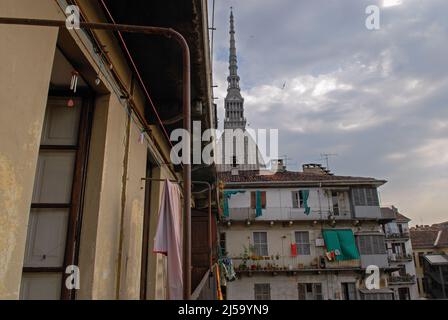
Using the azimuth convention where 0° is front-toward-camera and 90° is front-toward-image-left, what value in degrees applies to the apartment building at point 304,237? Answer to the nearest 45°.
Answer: approximately 0°

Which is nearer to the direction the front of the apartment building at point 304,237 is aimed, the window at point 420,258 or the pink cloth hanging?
the pink cloth hanging

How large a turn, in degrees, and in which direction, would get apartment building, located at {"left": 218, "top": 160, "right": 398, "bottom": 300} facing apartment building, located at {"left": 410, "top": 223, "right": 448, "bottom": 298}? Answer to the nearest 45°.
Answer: approximately 135° to its left

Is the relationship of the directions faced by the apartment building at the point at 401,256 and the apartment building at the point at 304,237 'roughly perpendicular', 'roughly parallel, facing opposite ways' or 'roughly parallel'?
roughly parallel

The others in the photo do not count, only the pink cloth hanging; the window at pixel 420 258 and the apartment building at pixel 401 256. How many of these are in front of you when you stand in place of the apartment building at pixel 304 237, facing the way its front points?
1

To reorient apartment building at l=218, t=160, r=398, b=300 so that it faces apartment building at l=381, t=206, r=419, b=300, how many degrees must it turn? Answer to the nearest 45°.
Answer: approximately 135° to its left

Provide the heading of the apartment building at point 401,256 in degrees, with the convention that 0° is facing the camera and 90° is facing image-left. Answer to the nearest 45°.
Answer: approximately 0°

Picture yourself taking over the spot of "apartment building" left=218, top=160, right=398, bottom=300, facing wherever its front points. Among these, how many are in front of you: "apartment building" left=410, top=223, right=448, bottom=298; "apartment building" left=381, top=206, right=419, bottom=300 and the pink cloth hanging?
1

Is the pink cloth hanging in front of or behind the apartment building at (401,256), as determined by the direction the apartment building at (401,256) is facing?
in front

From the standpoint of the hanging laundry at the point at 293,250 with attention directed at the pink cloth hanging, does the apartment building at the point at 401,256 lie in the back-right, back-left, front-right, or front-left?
back-left

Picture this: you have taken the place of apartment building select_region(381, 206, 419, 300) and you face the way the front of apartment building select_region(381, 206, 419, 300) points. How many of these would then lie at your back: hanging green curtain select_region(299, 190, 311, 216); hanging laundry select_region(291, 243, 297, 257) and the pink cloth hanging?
0

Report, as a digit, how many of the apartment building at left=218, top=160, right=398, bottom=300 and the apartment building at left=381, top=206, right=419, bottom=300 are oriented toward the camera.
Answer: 2
